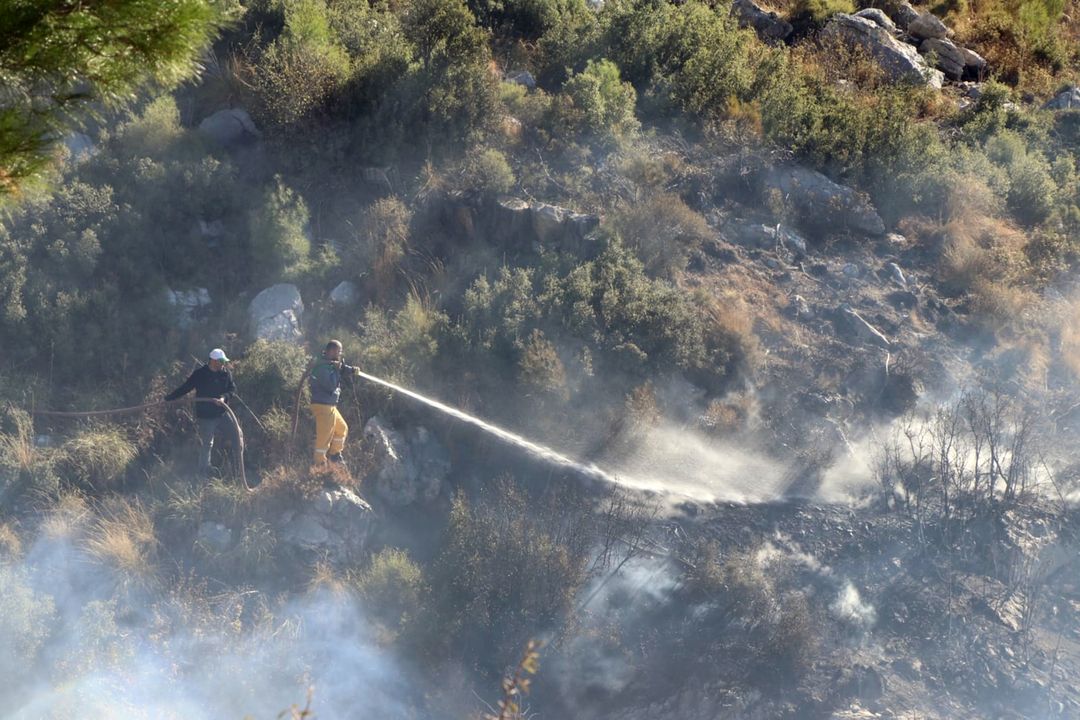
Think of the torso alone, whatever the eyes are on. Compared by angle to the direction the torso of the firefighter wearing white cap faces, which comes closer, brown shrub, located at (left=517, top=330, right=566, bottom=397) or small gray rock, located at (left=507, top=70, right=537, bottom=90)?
the brown shrub

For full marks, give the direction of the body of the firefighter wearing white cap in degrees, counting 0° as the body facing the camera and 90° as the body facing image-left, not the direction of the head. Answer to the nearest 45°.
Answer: approximately 315°

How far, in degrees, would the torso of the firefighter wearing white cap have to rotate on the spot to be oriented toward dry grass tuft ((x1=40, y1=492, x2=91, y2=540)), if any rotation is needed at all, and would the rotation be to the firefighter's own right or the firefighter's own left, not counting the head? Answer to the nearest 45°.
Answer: approximately 90° to the firefighter's own right

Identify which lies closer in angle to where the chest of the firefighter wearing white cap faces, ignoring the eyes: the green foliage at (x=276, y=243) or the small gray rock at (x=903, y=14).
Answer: the small gray rock

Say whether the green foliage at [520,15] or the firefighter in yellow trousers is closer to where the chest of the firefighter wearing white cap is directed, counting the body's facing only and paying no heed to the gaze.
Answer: the firefighter in yellow trousers

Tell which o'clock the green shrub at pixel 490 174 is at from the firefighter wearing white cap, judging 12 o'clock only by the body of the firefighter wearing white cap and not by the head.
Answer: The green shrub is roughly at 9 o'clock from the firefighter wearing white cap.

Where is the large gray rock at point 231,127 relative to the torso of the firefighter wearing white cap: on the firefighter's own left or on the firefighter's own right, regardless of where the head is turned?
on the firefighter's own left

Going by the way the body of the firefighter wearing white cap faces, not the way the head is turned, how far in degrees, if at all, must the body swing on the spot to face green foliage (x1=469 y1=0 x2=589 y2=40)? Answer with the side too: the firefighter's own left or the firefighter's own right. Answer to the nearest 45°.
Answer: approximately 90° to the firefighter's own left

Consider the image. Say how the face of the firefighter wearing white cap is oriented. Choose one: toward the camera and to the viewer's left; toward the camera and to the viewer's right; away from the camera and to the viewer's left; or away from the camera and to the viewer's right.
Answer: toward the camera and to the viewer's right

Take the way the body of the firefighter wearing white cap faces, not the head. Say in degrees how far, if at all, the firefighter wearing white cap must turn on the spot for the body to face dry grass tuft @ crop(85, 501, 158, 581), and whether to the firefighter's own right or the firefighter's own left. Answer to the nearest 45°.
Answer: approximately 90° to the firefighter's own right

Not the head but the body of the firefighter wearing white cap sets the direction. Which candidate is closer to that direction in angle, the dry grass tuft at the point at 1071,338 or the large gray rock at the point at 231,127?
the dry grass tuft

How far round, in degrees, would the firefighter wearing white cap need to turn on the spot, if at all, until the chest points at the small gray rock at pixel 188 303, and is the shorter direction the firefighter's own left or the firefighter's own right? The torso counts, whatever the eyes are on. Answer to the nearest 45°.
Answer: approximately 135° to the firefighter's own left
